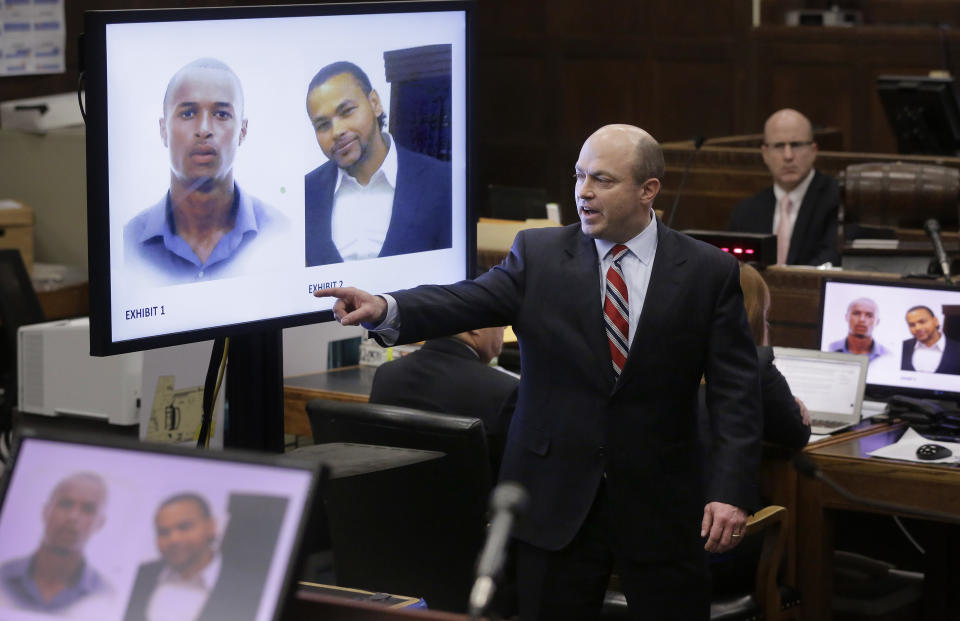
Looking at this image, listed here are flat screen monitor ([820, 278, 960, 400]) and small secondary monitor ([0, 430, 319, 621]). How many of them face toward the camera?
2

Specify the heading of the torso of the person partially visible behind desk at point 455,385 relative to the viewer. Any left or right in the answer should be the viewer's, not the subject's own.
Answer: facing away from the viewer and to the right of the viewer

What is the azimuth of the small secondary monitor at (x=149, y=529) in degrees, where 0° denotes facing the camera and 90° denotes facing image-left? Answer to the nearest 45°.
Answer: approximately 0°

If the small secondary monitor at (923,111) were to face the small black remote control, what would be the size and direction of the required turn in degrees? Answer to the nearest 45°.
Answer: approximately 180°

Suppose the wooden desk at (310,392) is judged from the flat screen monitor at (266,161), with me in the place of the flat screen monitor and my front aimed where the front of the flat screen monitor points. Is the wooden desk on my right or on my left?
on my left

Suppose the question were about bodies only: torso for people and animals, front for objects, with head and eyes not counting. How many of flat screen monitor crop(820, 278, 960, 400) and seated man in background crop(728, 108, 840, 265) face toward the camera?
2

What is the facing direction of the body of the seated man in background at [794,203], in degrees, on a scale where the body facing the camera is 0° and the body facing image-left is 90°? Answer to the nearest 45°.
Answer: approximately 0°

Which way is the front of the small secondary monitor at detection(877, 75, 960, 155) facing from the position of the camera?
facing away from the viewer
